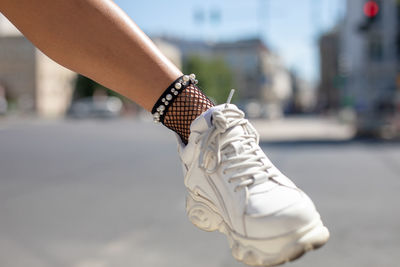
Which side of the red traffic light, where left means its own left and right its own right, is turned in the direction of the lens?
front

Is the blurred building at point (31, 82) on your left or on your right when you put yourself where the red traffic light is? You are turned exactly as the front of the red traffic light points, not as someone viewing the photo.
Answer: on your right

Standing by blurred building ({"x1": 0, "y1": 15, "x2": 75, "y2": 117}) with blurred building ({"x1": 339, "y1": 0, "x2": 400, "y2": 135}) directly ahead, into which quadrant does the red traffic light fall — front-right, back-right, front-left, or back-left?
front-right

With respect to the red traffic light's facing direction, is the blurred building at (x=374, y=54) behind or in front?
behind
